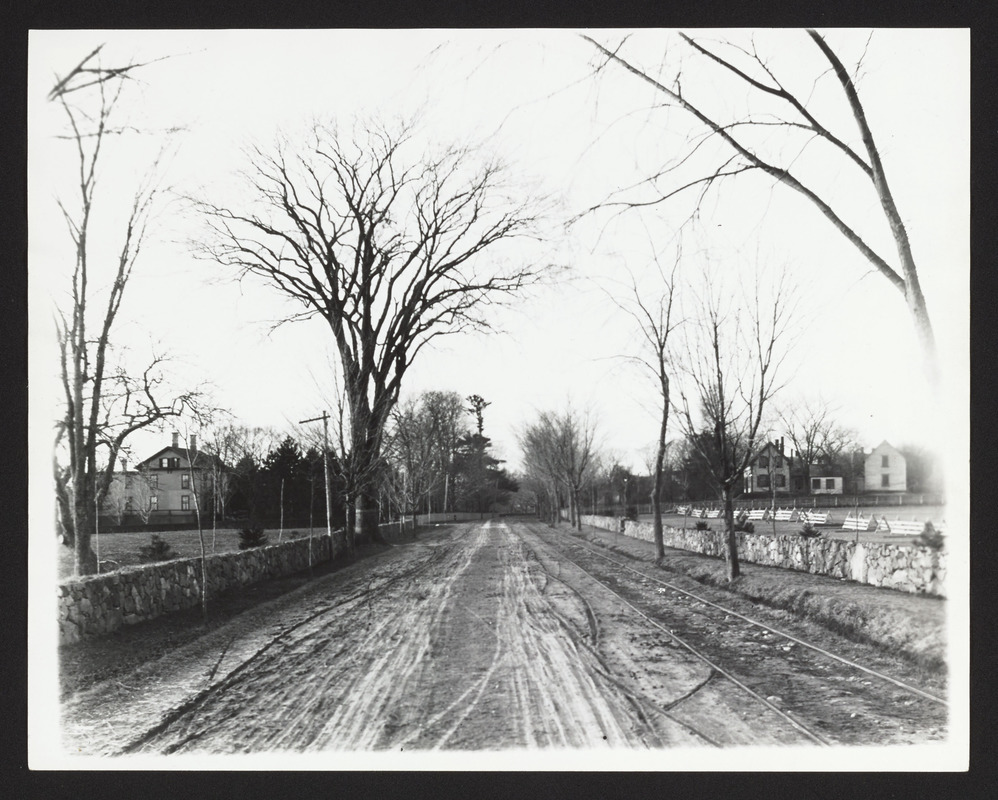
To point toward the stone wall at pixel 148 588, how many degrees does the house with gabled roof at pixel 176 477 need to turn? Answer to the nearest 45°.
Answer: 0° — it already faces it

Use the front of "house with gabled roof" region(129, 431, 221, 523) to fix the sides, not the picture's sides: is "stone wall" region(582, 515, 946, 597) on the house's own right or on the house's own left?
on the house's own left

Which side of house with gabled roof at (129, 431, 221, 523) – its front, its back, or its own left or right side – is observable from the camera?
front

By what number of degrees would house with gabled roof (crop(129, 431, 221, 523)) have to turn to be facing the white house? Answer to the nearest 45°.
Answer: approximately 45° to its left
